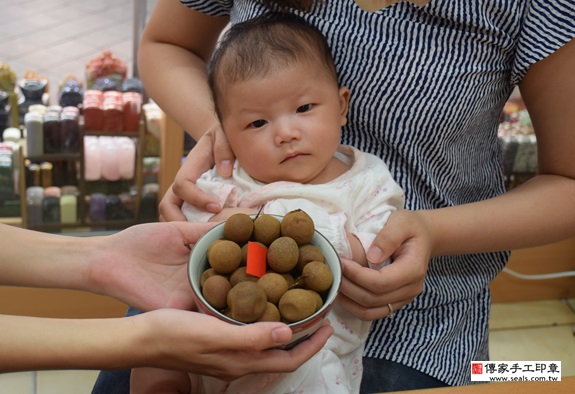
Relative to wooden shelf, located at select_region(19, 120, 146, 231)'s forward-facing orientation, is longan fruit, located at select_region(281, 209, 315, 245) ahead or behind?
ahead

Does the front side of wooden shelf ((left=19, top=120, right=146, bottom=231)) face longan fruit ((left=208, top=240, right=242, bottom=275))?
yes

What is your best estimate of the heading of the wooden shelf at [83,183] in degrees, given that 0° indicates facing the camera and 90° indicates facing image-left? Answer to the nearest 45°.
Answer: approximately 0°

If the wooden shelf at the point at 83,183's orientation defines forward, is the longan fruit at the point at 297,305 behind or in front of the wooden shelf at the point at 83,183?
in front
